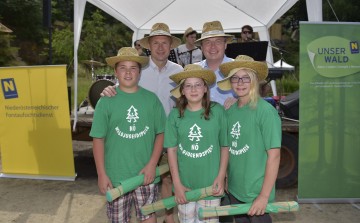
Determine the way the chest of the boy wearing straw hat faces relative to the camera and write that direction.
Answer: toward the camera

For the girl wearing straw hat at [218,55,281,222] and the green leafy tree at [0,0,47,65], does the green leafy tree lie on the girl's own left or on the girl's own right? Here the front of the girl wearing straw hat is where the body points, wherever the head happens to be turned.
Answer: on the girl's own right

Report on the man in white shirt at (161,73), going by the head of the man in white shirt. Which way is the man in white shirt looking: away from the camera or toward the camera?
toward the camera

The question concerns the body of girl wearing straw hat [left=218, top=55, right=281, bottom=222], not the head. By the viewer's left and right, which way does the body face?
facing the viewer and to the left of the viewer

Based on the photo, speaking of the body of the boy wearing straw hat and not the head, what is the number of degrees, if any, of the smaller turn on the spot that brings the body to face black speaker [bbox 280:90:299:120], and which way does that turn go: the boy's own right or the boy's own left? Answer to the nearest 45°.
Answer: approximately 135° to the boy's own left

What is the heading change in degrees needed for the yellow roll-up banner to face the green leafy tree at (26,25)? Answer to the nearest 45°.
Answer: approximately 180°

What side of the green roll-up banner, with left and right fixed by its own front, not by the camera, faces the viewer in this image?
front

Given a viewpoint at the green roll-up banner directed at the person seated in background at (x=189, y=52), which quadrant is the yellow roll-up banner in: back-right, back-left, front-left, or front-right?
front-left

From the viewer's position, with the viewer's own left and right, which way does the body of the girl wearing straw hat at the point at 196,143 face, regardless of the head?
facing the viewer

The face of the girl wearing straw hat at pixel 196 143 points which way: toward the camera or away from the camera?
toward the camera

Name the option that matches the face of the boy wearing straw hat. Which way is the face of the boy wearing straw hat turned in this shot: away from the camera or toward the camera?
toward the camera
